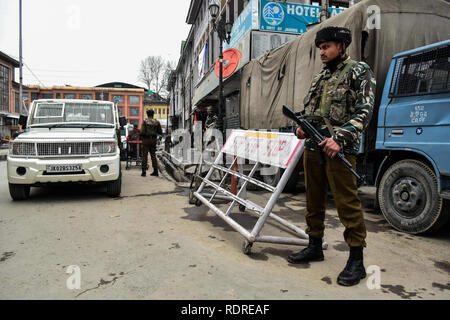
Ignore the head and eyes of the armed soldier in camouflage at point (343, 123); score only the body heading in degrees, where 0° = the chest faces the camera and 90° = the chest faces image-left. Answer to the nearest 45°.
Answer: approximately 45°

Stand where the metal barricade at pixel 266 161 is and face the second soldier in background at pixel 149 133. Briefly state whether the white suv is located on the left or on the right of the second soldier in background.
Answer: left

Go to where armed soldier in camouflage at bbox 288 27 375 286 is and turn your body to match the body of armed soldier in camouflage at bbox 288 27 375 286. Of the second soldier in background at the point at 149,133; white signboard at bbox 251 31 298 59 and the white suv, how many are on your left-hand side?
0

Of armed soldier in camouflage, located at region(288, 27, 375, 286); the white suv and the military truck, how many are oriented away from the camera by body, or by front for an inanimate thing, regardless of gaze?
0

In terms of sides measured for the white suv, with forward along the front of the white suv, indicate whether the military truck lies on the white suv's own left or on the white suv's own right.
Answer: on the white suv's own left

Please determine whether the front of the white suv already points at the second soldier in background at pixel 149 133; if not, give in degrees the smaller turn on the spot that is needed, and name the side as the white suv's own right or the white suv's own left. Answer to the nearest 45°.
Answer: approximately 135° to the white suv's own left

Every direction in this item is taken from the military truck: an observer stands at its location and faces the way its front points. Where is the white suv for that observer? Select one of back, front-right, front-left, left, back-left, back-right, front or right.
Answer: back-right

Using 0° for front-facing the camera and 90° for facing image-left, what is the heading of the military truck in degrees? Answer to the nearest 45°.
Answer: approximately 315°

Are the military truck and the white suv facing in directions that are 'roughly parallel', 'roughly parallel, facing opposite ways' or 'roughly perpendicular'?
roughly parallel

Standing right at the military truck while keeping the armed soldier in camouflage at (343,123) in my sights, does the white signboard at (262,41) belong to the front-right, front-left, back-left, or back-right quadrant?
back-right

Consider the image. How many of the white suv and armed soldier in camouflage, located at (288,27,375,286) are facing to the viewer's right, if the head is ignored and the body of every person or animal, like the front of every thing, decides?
0

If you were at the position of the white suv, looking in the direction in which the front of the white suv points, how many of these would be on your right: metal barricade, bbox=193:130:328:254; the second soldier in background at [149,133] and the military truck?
0

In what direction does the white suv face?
toward the camera
